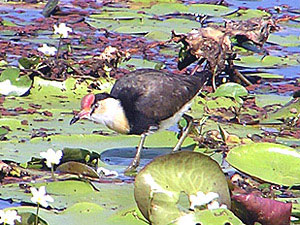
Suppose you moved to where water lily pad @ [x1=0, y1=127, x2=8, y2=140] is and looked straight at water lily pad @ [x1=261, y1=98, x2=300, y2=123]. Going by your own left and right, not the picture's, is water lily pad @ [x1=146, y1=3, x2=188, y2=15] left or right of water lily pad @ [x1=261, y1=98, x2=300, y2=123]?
left

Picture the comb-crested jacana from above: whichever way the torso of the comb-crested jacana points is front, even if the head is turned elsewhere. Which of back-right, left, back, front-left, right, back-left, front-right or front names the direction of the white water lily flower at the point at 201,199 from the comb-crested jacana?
left

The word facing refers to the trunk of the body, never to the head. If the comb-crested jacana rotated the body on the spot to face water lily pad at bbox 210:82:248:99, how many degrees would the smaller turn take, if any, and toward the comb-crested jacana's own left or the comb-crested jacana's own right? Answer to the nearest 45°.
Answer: approximately 135° to the comb-crested jacana's own right

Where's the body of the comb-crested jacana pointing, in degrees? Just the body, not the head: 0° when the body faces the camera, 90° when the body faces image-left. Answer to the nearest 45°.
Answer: approximately 90°

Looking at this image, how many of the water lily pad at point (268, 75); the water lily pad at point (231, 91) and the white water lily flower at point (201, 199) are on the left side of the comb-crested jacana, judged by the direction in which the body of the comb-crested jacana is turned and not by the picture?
1

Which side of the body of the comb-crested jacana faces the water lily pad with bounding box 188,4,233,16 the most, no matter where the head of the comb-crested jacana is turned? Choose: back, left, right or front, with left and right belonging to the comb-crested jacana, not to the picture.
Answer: right

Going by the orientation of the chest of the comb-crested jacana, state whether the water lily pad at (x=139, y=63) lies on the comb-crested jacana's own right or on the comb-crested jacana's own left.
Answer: on the comb-crested jacana's own right

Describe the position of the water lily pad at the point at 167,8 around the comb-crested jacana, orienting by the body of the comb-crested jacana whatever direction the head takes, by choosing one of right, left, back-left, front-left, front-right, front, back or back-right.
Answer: right

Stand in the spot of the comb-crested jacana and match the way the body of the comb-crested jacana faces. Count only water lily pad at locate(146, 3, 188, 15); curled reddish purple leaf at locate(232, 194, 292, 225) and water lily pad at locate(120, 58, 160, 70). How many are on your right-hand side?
2

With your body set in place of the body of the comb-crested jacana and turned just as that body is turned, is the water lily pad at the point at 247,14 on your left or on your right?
on your right

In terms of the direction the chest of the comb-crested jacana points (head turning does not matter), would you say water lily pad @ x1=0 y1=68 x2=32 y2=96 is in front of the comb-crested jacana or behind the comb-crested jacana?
in front

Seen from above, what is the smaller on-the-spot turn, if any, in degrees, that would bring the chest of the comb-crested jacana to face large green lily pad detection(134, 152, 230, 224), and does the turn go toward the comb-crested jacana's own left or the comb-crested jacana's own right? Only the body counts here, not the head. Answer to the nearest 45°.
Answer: approximately 90° to the comb-crested jacana's own left

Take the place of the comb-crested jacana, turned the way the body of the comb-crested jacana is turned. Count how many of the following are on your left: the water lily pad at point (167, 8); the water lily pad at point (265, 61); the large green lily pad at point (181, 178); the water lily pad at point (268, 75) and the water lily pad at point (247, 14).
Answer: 1

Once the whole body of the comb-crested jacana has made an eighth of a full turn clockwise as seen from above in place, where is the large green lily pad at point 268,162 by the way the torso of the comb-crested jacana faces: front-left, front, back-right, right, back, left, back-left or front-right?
back
